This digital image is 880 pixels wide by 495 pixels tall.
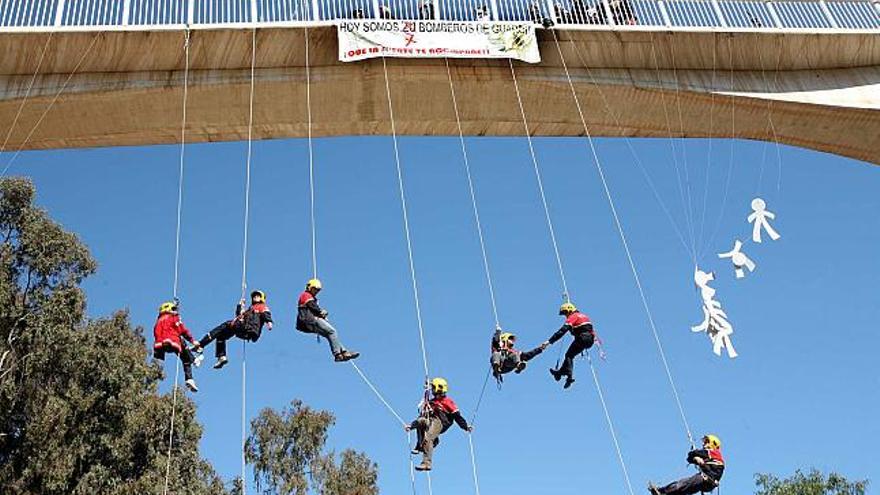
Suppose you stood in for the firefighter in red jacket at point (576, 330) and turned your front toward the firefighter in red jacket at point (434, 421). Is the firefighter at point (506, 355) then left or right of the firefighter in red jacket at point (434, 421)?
right

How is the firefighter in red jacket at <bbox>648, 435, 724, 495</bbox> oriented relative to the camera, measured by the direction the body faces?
to the viewer's left

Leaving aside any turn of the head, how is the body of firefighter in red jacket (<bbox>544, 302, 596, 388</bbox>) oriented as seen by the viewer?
to the viewer's left

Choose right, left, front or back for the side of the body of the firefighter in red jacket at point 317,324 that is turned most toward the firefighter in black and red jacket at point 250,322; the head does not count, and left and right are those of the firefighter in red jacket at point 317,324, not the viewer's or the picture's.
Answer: back

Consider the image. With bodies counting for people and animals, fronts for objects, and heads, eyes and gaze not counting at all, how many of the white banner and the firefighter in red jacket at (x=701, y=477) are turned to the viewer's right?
0

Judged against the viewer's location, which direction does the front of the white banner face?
facing the viewer

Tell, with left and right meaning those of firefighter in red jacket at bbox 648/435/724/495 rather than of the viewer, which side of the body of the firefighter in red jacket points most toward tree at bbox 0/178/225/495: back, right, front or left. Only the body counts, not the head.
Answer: front

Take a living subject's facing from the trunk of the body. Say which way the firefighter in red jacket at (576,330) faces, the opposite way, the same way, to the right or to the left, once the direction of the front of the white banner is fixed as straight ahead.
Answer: to the right

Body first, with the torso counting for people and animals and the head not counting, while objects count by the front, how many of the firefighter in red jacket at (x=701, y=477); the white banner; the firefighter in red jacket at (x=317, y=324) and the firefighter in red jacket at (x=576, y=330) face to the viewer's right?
1

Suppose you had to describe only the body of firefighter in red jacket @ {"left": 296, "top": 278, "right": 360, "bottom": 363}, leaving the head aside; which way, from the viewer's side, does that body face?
to the viewer's right
